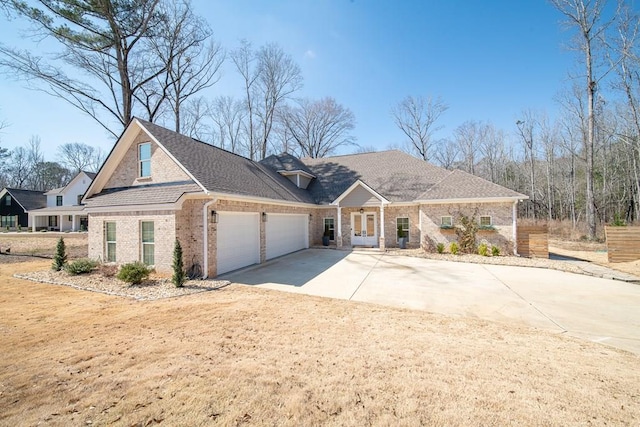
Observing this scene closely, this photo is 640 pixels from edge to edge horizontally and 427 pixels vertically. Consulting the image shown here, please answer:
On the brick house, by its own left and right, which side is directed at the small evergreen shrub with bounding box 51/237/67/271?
right

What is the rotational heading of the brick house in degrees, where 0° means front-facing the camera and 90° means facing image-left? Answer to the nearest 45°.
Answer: approximately 0°

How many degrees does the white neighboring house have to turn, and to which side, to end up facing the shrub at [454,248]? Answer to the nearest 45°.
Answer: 0° — it already faces it

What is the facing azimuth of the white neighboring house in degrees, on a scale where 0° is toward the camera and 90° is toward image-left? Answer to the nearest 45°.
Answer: approximately 0°

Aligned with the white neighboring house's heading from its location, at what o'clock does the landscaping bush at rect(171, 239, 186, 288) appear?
The landscaping bush is roughly at 12 o'clock from the white neighboring house.

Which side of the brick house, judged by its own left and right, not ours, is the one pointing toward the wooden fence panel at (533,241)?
left

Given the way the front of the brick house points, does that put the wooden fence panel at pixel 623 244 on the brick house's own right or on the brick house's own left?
on the brick house's own left

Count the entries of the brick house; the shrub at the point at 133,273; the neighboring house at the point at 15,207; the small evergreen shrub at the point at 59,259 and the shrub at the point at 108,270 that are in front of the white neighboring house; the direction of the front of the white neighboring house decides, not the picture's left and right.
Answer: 4

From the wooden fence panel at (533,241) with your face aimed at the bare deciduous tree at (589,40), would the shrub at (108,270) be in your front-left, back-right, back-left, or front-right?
back-left

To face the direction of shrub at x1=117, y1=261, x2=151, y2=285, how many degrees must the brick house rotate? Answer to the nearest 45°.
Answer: approximately 45° to its right
